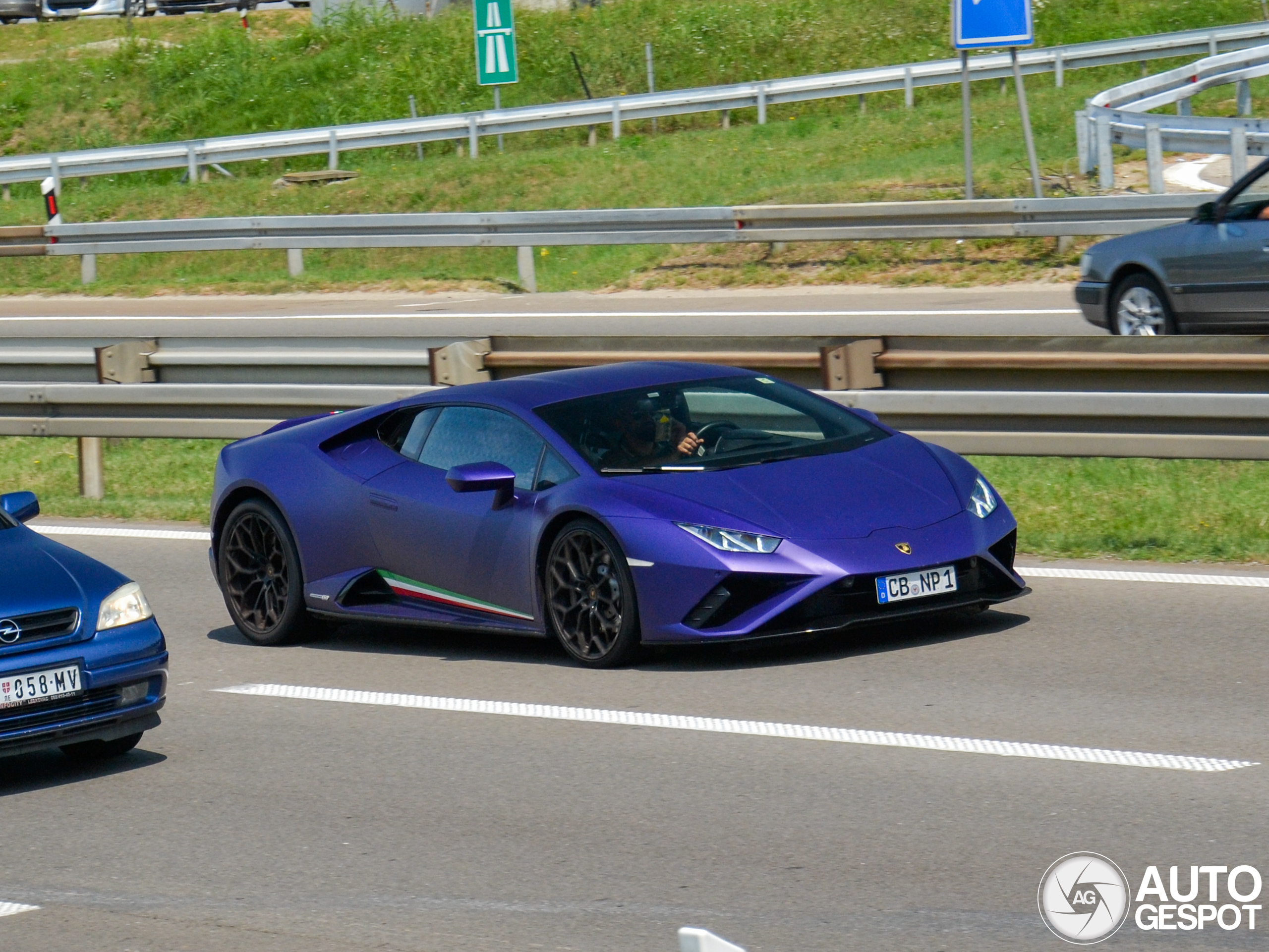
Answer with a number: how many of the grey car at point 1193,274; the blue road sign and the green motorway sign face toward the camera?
2

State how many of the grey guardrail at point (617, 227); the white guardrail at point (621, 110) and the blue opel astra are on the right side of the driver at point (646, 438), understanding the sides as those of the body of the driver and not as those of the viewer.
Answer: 1

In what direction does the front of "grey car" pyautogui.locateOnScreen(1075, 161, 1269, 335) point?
to the viewer's left

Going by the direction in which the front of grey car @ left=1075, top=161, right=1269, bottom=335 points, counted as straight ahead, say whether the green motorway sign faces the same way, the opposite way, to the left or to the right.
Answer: to the left

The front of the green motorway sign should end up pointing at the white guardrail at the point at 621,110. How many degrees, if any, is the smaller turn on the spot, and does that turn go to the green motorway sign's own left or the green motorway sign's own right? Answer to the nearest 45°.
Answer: approximately 90° to the green motorway sign's own left

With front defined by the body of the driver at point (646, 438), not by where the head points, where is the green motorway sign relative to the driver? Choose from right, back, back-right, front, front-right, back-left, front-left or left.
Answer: back-left

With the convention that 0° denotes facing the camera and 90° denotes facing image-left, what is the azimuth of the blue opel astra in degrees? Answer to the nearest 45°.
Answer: approximately 315°

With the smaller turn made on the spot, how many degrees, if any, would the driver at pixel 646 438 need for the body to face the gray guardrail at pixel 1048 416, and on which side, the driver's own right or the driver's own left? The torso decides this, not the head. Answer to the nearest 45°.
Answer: approximately 90° to the driver's own left

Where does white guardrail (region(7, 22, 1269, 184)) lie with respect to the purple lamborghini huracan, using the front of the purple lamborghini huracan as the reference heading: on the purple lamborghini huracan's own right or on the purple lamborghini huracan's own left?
on the purple lamborghini huracan's own left
